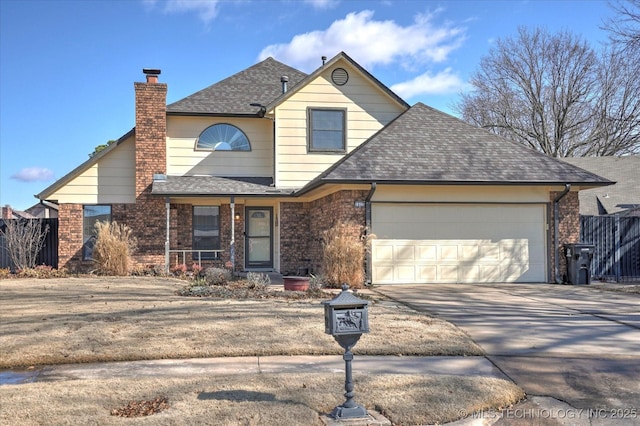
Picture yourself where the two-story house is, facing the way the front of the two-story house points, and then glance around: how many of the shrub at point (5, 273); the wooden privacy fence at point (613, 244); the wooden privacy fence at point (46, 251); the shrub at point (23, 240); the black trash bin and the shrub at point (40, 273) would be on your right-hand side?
4

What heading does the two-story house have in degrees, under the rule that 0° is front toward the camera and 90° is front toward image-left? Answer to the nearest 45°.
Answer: approximately 0°

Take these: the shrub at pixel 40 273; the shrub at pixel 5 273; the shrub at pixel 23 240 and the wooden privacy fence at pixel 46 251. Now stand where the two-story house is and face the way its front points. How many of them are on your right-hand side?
4

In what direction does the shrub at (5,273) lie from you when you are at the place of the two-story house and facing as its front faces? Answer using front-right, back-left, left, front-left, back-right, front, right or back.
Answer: right

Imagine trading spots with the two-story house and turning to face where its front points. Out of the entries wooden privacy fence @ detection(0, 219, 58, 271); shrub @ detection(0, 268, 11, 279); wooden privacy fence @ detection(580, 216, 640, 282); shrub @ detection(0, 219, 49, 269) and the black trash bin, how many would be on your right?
3

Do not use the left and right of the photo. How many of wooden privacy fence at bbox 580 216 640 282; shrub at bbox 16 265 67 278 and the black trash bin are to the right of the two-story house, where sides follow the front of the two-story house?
1

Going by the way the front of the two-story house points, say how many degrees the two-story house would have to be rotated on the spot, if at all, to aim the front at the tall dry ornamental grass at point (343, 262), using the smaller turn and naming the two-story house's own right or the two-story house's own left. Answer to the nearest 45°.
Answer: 0° — it already faces it

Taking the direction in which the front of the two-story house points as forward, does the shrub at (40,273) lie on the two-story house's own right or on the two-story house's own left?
on the two-story house's own right

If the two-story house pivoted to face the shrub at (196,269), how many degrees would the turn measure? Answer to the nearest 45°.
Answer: approximately 90° to its right

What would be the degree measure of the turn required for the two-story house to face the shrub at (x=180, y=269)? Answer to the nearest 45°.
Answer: approximately 90° to its right

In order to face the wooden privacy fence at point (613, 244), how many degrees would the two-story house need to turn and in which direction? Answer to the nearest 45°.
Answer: approximately 90° to its left

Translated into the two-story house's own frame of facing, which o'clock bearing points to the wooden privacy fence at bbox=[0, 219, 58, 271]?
The wooden privacy fence is roughly at 3 o'clock from the two-story house.

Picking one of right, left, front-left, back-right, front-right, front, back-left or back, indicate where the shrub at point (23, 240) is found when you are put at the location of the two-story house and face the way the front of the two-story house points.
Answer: right
